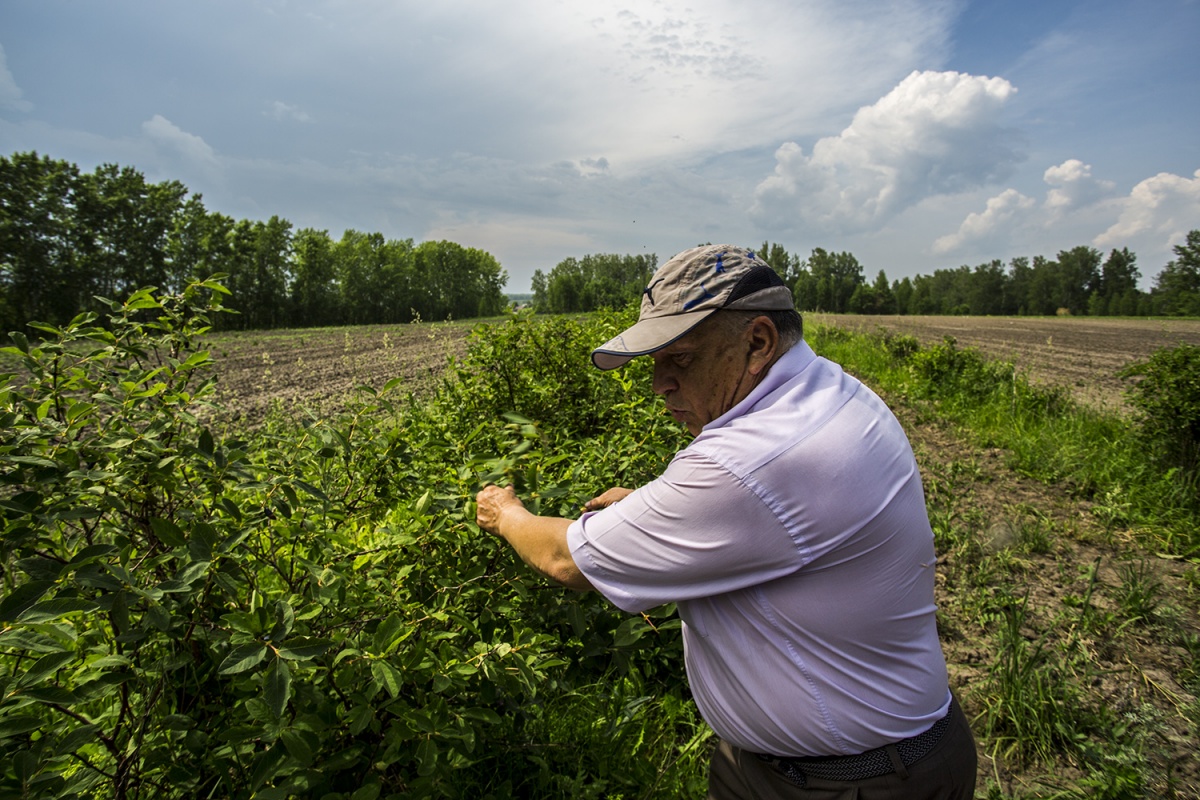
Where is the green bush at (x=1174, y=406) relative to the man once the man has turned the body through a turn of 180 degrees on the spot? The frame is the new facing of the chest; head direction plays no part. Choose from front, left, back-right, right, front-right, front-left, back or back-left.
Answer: front-left

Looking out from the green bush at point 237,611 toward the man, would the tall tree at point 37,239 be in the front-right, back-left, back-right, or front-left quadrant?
back-left

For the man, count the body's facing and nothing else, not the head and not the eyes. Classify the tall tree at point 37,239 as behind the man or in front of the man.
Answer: in front

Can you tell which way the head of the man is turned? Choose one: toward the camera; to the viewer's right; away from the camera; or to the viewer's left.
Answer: to the viewer's left

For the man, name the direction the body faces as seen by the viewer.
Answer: to the viewer's left

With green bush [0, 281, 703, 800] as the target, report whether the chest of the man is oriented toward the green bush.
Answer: yes
